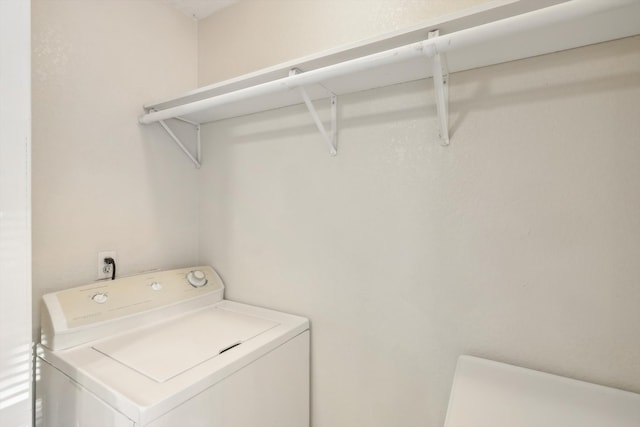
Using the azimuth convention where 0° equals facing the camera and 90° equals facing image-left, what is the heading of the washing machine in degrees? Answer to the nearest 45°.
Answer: approximately 315°

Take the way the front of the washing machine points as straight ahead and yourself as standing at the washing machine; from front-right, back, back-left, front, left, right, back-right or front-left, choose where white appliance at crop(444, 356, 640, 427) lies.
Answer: front
